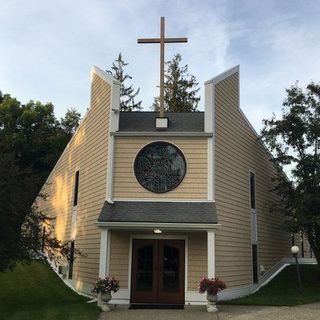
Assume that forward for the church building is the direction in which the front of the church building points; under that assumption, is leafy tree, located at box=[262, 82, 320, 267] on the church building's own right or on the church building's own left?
on the church building's own left

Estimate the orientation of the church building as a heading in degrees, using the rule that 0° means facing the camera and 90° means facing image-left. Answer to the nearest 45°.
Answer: approximately 0°

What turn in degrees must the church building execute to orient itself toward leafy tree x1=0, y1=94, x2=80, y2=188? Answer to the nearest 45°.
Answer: approximately 135° to its right

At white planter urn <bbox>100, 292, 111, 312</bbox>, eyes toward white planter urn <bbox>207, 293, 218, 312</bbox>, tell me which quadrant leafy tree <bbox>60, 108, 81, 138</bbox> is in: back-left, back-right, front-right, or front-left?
back-left
